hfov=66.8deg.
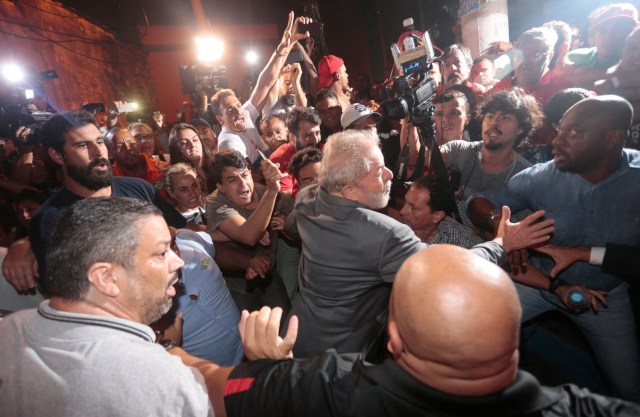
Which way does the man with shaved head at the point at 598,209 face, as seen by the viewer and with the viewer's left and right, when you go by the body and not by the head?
facing the viewer and to the left of the viewer

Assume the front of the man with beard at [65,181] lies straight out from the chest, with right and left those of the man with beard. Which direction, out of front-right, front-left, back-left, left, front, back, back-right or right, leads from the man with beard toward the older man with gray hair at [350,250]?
front

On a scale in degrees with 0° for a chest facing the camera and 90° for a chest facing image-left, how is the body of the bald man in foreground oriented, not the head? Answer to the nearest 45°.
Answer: approximately 180°

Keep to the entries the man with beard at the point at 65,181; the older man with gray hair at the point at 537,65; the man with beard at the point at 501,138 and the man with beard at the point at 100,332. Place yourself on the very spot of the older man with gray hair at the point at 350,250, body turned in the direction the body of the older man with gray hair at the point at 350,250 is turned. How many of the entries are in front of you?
2

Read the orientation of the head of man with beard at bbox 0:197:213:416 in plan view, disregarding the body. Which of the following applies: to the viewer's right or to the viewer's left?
to the viewer's right

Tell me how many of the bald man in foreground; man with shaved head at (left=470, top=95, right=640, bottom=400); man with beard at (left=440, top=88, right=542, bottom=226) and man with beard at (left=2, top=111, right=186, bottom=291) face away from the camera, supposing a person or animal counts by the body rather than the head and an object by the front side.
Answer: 1

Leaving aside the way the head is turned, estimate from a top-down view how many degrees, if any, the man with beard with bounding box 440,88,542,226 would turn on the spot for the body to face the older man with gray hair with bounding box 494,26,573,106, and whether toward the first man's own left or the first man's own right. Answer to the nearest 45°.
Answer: approximately 135° to the first man's own right

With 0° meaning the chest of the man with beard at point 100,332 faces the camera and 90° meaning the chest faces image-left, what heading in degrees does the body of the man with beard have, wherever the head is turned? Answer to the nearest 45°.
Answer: approximately 225°

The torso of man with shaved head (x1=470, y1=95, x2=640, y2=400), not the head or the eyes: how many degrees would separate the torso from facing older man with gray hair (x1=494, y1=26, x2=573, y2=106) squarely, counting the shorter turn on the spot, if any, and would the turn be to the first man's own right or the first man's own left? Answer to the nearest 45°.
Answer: approximately 135° to the first man's own right

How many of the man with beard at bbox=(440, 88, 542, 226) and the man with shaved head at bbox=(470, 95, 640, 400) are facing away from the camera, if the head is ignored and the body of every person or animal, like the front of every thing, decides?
0

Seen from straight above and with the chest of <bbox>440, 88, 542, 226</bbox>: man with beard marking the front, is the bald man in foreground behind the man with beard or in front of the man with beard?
in front

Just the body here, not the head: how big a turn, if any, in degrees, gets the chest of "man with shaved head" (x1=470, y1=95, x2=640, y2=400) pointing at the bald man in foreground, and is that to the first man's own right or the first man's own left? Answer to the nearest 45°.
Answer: approximately 45° to the first man's own left

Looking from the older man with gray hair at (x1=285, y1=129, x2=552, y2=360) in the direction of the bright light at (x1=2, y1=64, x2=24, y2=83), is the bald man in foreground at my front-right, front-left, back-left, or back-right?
back-left

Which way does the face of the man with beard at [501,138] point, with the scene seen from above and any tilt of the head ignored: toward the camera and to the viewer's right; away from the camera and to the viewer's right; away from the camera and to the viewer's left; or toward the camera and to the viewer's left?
toward the camera and to the viewer's left

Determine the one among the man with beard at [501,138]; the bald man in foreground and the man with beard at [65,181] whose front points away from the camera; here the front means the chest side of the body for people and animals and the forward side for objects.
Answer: the bald man in foreground

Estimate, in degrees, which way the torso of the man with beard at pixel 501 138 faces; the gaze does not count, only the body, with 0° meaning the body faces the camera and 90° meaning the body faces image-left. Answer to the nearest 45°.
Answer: approximately 45°

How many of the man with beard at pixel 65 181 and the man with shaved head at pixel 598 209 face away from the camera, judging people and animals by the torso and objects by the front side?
0

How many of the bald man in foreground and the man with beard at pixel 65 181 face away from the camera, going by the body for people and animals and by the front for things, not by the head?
1
